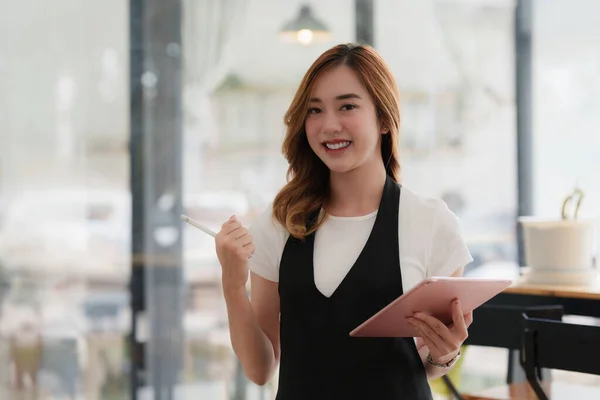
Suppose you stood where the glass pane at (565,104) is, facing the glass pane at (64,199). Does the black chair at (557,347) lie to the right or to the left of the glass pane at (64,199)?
left

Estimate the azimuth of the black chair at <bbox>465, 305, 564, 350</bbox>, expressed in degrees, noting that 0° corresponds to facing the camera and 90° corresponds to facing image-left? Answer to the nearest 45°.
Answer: approximately 225°

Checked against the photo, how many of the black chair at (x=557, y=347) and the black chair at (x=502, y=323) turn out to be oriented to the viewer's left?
0

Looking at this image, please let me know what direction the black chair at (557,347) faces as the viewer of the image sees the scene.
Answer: facing away from the viewer and to the right of the viewer
